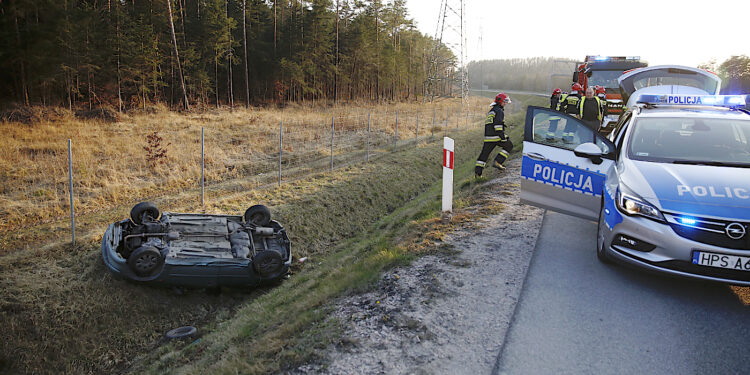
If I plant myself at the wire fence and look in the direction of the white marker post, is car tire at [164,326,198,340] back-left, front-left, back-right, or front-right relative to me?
front-right

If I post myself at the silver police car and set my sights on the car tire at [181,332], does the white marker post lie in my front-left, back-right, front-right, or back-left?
front-right

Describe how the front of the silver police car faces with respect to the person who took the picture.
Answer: facing the viewer and to the right of the viewer

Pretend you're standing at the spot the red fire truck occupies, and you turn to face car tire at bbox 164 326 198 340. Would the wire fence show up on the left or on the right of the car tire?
right

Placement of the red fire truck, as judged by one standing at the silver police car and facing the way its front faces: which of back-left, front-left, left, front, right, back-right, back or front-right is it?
back-left

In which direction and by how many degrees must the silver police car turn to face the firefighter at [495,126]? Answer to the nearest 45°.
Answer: approximately 180°

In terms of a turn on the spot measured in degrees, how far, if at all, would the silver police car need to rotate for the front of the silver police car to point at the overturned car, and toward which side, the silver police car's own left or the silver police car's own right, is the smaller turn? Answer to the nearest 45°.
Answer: approximately 135° to the silver police car's own right

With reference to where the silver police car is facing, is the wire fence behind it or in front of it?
behind

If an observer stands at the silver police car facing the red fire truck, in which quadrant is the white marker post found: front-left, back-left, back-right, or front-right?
front-left
